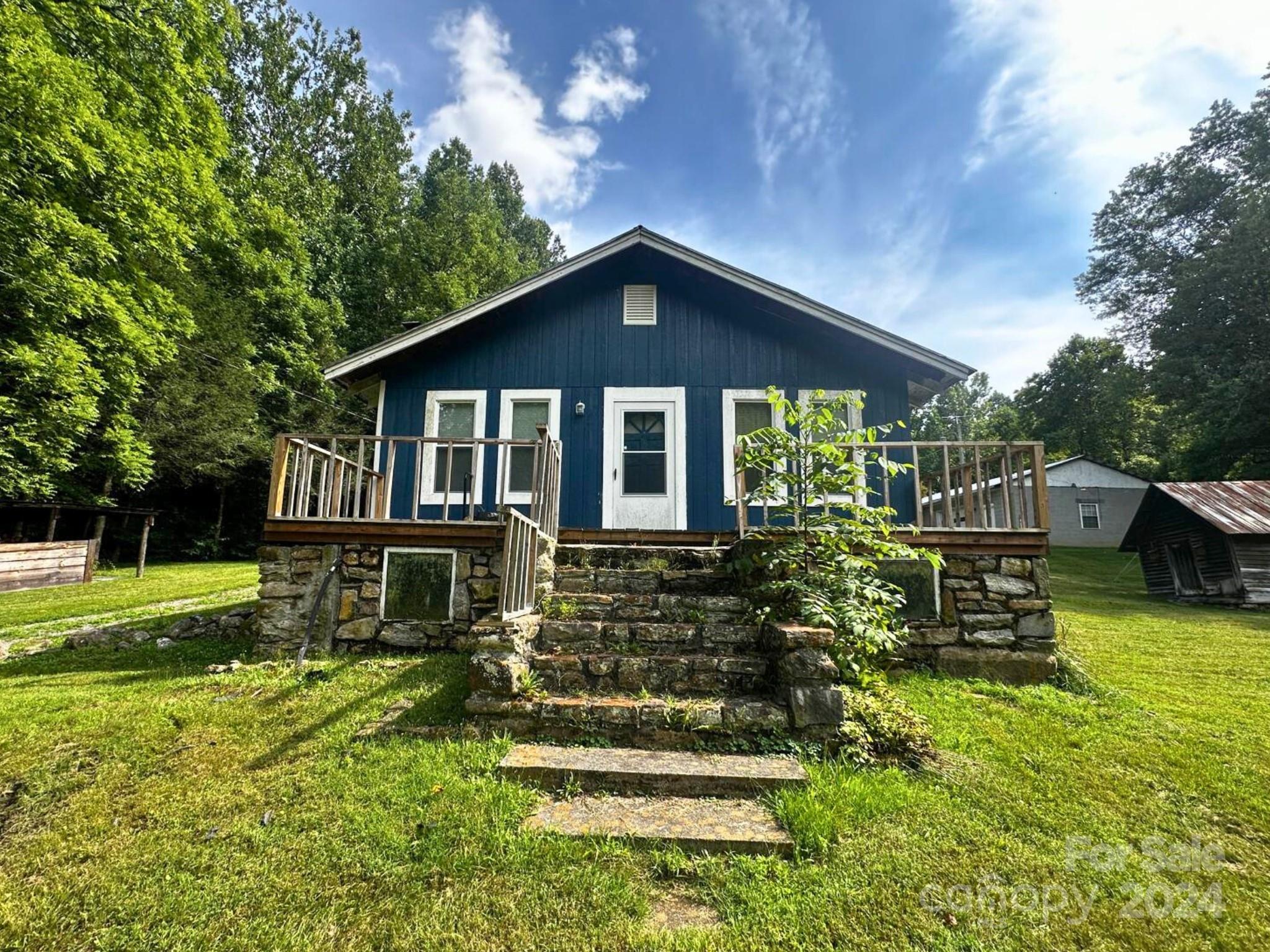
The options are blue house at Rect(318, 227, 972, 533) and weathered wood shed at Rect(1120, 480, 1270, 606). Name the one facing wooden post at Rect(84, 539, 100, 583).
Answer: the weathered wood shed

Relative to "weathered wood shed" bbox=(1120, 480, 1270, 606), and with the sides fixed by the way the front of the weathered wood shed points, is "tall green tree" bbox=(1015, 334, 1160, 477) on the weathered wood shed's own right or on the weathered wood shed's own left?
on the weathered wood shed's own right

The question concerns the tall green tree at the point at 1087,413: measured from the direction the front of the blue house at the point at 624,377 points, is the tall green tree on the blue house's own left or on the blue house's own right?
on the blue house's own left

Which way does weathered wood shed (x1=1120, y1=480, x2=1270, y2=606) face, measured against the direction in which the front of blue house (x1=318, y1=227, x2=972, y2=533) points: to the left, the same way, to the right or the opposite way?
to the right

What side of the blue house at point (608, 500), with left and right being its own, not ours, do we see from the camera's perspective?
front

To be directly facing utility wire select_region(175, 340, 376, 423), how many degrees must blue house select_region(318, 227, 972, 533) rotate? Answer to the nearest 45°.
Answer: approximately 135° to its right

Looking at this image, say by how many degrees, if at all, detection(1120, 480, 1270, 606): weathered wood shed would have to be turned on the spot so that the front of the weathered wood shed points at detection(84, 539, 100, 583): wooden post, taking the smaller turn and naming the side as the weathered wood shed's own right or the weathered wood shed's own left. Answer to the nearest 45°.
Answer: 0° — it already faces it

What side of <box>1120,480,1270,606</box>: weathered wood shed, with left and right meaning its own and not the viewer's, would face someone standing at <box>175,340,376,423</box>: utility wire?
front

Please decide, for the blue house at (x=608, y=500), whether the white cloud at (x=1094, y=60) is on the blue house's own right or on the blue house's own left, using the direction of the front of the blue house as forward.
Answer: on the blue house's own left

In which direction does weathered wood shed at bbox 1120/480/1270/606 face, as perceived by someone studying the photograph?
facing the viewer and to the left of the viewer

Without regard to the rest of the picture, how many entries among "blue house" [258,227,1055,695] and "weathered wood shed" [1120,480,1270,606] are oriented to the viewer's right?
0

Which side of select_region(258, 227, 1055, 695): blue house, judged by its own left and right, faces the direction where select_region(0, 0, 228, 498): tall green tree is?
right
